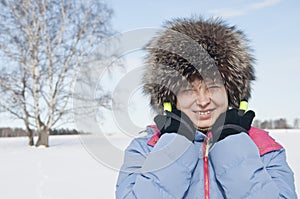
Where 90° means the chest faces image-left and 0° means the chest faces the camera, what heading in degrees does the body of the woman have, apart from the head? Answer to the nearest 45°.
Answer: approximately 0°
